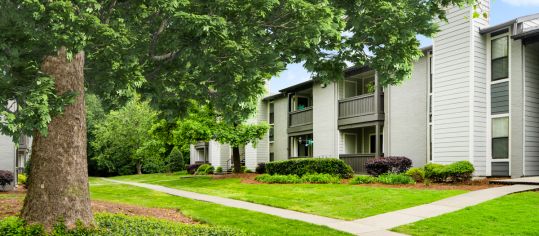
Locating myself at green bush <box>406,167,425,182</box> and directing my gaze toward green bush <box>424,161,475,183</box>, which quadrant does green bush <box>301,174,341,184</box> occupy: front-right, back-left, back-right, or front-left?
back-right

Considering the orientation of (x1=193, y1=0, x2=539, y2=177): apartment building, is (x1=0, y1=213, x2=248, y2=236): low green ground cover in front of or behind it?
in front

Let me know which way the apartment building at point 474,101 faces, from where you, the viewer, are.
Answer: facing the viewer and to the left of the viewer

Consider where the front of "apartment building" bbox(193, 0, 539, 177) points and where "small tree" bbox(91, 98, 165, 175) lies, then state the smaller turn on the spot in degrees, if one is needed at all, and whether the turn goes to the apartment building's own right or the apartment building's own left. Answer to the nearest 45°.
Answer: approximately 90° to the apartment building's own right
